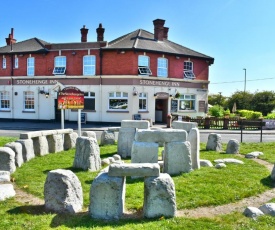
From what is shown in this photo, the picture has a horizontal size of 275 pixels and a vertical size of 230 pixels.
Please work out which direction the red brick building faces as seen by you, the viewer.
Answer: facing the viewer

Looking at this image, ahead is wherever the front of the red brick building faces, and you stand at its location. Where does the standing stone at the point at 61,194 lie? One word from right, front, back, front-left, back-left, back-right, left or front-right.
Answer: front

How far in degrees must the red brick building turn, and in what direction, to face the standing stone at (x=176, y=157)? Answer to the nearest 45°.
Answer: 0° — it already faces it

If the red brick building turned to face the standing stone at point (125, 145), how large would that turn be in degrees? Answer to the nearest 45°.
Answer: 0° — it already faces it

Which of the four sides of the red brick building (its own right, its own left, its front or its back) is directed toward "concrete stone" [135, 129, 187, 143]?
front

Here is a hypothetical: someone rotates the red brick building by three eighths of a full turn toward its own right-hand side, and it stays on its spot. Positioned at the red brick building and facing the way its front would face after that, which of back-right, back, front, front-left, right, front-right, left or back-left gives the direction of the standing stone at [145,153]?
back-left

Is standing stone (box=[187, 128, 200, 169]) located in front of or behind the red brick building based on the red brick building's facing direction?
in front

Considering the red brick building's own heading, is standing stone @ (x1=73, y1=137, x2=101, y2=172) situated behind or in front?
in front

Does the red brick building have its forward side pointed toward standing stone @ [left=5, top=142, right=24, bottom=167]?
yes

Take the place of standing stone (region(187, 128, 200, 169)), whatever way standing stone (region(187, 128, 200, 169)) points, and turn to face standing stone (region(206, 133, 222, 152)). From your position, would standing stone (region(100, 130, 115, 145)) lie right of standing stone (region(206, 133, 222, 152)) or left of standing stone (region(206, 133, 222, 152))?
left

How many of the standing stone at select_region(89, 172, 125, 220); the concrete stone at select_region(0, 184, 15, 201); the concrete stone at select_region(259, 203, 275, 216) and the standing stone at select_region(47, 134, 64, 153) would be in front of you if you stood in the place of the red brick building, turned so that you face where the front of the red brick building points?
4

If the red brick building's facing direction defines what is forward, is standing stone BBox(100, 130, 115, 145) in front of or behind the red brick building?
in front

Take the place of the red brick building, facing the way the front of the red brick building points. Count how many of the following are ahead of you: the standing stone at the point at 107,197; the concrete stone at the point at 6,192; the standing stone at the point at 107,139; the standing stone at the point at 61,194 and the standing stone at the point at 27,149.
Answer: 5

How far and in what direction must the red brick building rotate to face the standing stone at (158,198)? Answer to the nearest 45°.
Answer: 0° — it already faces it

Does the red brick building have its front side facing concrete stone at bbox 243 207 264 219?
yes
